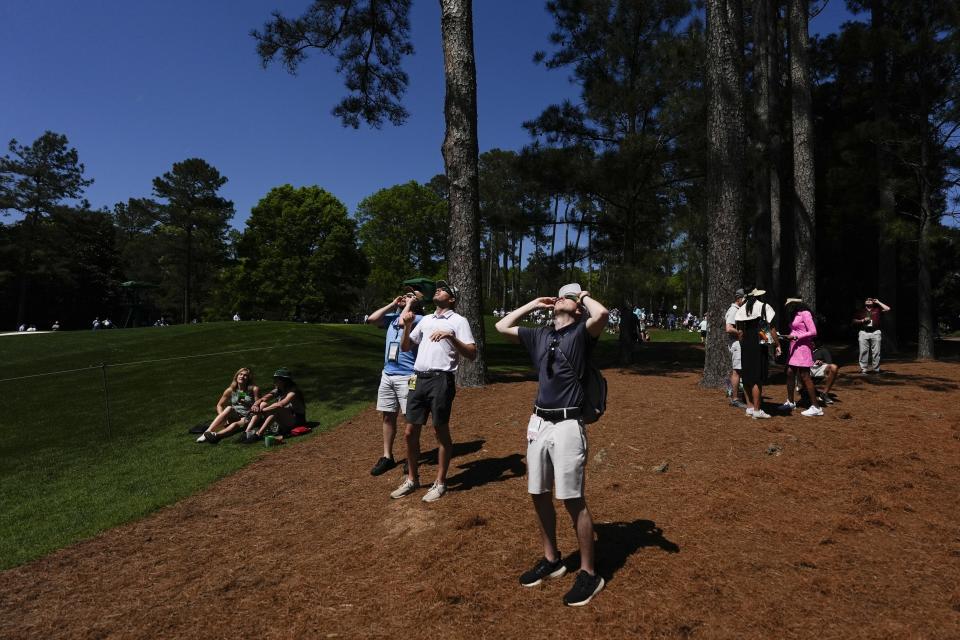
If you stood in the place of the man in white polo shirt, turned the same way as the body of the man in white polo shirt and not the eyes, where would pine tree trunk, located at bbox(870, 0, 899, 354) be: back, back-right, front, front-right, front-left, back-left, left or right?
back

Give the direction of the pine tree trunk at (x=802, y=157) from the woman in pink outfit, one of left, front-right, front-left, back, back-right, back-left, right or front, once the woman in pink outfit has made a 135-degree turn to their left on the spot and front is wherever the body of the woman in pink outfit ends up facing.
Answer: left

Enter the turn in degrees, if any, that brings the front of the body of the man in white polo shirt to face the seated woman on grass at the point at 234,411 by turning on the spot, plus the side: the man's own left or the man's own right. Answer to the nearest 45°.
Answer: approximately 90° to the man's own right

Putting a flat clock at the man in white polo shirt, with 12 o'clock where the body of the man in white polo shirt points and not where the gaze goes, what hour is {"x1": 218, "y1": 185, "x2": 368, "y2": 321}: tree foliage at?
The tree foliage is roughly at 4 o'clock from the man in white polo shirt.

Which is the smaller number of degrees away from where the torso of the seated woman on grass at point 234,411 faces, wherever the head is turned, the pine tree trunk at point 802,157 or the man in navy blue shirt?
the man in navy blue shirt

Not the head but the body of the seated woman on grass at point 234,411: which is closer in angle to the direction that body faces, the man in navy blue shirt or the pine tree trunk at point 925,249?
the man in navy blue shirt

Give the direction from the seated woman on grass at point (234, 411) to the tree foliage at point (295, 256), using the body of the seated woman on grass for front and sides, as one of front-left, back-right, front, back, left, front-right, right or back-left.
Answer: back-right

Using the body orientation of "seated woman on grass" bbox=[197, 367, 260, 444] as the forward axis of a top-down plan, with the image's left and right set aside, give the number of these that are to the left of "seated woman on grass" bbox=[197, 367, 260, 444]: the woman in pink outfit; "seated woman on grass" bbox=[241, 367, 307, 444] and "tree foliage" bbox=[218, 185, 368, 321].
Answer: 2

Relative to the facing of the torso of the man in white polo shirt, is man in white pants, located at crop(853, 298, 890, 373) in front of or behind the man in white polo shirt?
behind
